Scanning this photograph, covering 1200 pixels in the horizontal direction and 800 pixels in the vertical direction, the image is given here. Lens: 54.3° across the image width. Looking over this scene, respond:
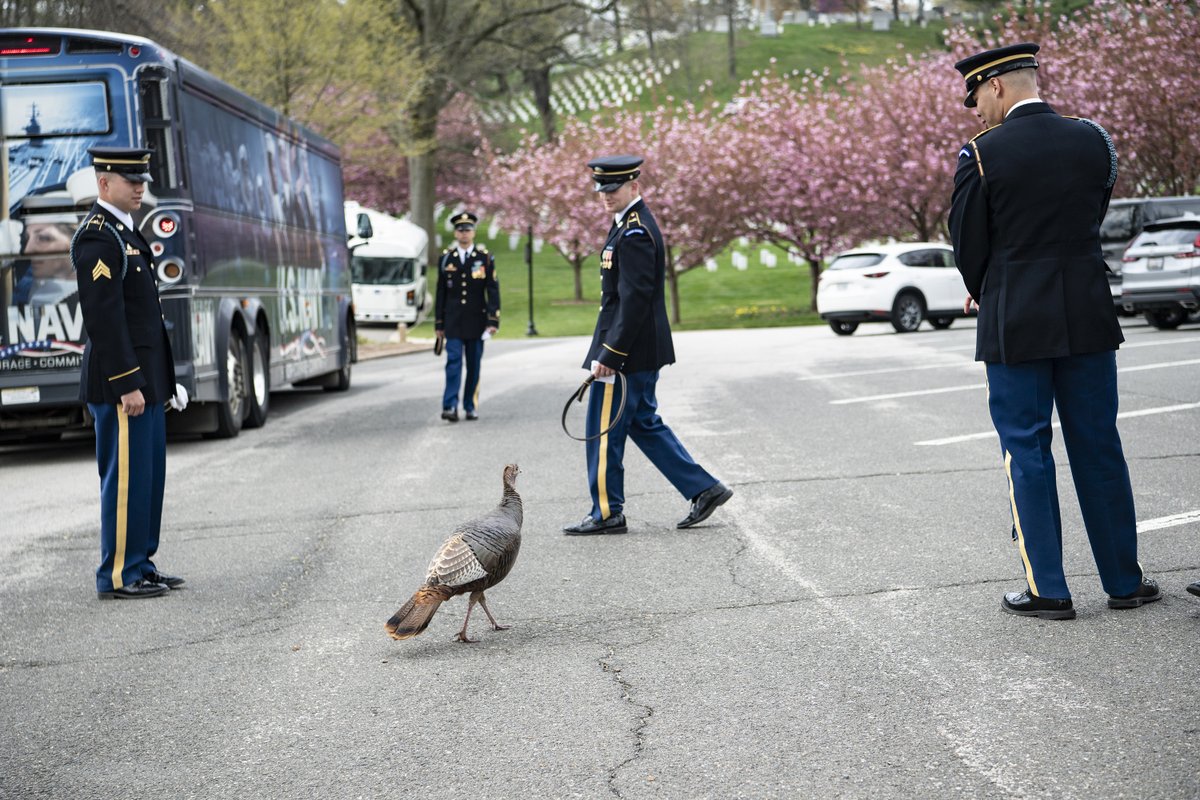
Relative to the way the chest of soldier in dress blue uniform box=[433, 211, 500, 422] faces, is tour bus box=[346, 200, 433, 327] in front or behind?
behind

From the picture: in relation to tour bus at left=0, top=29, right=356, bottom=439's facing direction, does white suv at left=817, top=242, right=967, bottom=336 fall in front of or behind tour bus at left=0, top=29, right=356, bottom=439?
in front

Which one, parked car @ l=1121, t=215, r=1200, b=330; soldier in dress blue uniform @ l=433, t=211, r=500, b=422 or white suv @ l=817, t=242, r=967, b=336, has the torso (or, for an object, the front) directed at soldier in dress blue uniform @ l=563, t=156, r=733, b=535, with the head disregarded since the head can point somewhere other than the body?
soldier in dress blue uniform @ l=433, t=211, r=500, b=422

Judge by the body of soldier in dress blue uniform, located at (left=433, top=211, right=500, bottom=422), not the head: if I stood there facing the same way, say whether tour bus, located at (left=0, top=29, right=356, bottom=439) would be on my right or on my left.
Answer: on my right

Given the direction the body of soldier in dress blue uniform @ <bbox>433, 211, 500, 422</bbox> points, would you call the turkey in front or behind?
in front

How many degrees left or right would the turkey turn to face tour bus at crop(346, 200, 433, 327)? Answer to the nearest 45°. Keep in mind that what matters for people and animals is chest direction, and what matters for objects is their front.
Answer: approximately 45° to its left

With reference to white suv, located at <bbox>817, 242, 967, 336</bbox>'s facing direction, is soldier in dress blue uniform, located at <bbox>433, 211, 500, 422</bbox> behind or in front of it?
behind
